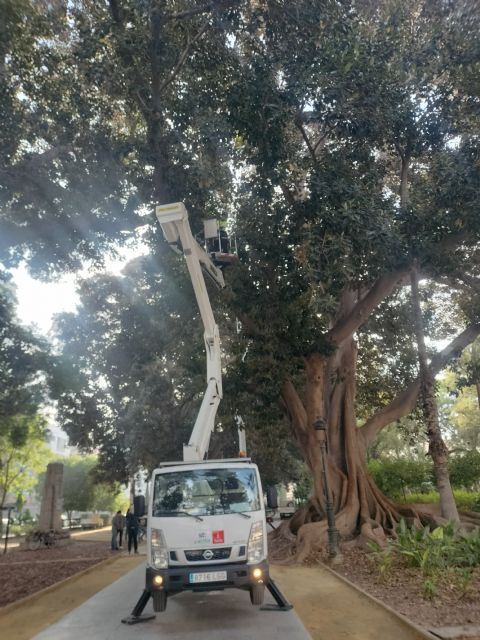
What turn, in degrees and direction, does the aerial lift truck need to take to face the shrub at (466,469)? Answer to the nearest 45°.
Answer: approximately 135° to its left

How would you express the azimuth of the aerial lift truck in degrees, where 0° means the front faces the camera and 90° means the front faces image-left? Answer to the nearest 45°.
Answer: approximately 0°

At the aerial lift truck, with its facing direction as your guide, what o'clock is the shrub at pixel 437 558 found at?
The shrub is roughly at 8 o'clock from the aerial lift truck.

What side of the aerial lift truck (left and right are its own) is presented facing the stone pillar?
back

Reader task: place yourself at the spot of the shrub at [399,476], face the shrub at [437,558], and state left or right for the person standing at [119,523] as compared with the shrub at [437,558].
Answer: right

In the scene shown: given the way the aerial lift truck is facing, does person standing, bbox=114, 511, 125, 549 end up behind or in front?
behind

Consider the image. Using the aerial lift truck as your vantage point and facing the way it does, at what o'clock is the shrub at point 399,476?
The shrub is roughly at 7 o'clock from the aerial lift truck.

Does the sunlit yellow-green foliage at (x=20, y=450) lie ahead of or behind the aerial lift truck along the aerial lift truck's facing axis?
behind
